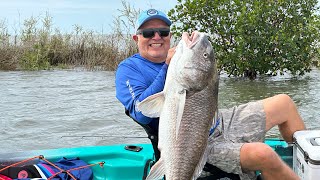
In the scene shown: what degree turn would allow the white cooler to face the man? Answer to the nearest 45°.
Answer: approximately 45° to its right

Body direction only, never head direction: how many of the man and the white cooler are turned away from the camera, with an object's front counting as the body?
0

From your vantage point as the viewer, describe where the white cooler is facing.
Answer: facing the viewer and to the left of the viewer

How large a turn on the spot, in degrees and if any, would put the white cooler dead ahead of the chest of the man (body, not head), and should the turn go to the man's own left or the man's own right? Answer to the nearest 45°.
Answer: approximately 45° to the man's own left

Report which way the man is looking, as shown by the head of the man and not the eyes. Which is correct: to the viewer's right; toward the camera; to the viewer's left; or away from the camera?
toward the camera
